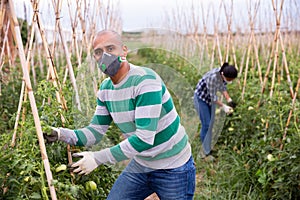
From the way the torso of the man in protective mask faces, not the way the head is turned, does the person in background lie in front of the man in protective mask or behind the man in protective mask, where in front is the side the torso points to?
behind
